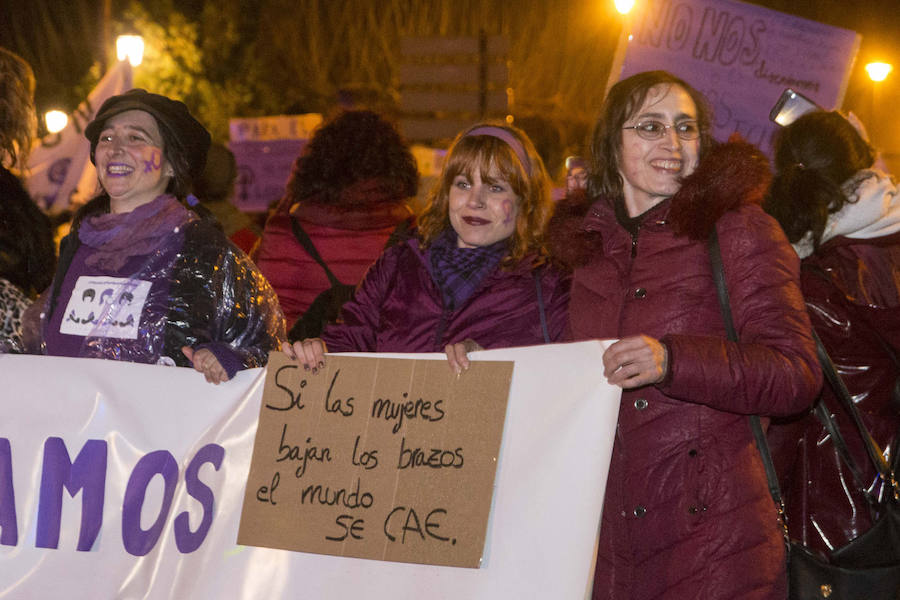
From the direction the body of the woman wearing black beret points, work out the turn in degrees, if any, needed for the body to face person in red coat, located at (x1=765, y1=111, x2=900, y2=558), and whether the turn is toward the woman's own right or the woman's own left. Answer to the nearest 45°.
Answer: approximately 135° to the woman's own left

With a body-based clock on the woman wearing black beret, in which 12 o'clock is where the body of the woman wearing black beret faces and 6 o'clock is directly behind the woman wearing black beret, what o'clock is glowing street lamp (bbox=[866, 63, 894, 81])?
The glowing street lamp is roughly at 6 o'clock from the woman wearing black beret.

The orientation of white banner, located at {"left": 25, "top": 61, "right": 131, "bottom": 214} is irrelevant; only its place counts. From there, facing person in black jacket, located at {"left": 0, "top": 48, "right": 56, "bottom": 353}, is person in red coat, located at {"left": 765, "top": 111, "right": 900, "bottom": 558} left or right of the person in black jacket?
left

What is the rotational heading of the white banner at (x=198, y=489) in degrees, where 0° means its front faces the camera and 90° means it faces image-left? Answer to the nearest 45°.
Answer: approximately 0°

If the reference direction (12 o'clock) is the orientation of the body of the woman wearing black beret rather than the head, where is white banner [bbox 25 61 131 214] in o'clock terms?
The white banner is roughly at 4 o'clock from the woman wearing black beret.

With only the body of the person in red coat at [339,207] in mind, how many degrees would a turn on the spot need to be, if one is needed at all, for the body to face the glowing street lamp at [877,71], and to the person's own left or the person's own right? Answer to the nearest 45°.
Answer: approximately 45° to the person's own right

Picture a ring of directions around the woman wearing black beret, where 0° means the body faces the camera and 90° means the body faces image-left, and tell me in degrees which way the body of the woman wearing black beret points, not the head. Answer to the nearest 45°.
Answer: approximately 45°

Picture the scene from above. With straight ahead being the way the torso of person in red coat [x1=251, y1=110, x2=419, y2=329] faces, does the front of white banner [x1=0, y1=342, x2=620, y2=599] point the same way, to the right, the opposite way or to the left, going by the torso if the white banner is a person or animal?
the opposite way

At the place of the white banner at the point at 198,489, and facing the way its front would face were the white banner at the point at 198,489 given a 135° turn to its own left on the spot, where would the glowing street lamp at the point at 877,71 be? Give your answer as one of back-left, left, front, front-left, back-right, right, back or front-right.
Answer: front

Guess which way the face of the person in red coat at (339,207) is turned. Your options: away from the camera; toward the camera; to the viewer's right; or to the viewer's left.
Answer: away from the camera

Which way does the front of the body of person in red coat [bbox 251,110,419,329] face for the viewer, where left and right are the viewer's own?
facing away from the viewer
